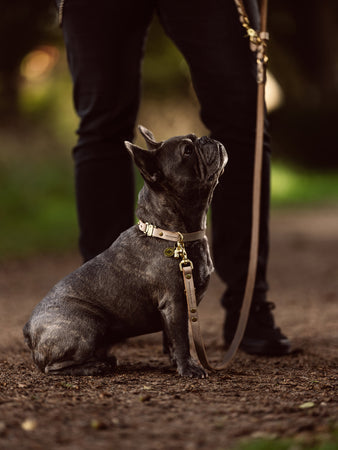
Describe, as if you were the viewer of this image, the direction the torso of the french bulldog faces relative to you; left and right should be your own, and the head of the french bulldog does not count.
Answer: facing to the right of the viewer

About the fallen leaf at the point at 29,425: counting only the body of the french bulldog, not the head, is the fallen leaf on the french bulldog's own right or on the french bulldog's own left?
on the french bulldog's own right

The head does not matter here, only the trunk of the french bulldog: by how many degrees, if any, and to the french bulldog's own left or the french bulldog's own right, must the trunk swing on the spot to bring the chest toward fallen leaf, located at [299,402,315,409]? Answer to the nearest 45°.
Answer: approximately 45° to the french bulldog's own right
